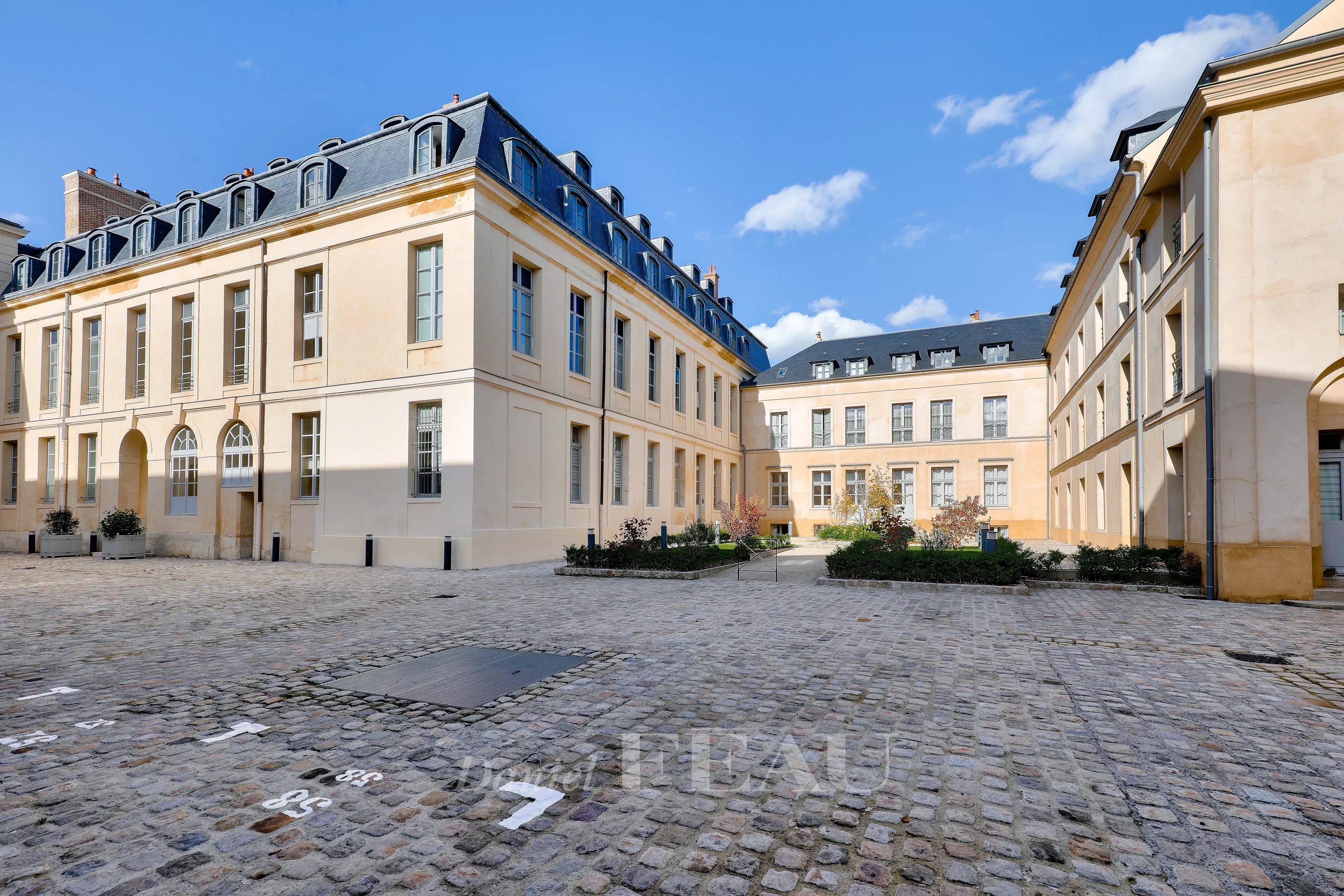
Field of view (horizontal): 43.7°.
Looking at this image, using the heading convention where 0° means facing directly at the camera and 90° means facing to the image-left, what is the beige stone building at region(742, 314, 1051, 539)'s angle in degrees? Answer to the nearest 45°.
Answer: approximately 0°

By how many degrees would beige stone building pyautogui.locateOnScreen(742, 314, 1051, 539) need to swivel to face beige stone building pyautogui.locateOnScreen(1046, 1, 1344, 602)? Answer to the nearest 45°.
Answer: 0° — it already faces it

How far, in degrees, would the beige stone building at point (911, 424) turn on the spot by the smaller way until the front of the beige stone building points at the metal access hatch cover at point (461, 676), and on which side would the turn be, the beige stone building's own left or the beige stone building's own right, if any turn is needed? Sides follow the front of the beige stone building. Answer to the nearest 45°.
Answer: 0° — it already faces it

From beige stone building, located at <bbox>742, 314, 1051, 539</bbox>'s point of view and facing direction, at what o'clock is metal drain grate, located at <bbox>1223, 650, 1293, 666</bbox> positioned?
The metal drain grate is roughly at 12 o'clock from the beige stone building.

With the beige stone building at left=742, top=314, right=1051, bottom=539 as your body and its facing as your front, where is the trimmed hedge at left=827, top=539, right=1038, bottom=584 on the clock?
The trimmed hedge is roughly at 12 o'clock from the beige stone building.
